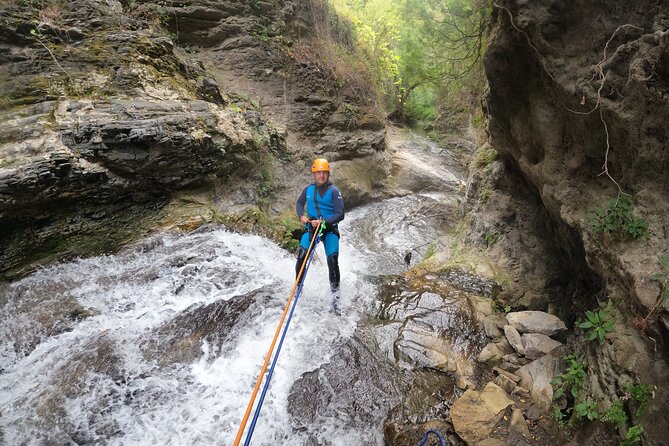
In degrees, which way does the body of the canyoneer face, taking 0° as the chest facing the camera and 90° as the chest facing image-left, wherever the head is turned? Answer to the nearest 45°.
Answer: approximately 0°

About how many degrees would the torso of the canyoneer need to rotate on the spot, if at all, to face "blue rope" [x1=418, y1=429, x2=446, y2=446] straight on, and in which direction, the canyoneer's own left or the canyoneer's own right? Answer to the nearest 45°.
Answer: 0° — they already face it

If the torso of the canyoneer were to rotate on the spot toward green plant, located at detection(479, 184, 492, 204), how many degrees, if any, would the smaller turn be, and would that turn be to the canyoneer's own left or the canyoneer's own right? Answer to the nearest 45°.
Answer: approximately 135° to the canyoneer's own left
